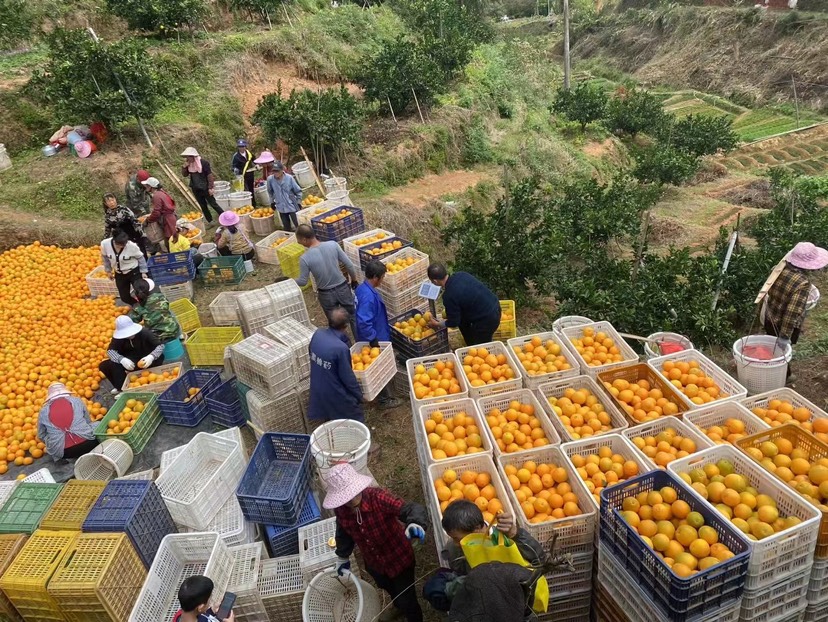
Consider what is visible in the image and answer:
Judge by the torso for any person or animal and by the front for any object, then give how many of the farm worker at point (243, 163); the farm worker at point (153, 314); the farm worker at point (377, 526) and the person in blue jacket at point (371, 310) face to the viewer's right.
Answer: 1

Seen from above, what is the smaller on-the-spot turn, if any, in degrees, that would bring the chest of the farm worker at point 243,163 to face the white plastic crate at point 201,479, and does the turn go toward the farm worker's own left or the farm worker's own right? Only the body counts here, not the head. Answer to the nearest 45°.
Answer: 0° — they already face it

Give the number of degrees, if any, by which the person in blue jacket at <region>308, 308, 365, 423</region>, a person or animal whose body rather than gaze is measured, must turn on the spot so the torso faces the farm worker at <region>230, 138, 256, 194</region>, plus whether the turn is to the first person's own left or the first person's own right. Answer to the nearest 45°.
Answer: approximately 45° to the first person's own left

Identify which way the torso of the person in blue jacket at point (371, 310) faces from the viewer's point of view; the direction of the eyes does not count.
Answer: to the viewer's right

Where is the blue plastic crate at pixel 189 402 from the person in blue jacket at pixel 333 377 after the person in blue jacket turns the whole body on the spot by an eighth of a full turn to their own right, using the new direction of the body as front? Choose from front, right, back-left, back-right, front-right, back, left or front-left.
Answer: back-left

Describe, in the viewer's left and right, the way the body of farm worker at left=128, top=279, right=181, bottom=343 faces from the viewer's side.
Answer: facing to the left of the viewer

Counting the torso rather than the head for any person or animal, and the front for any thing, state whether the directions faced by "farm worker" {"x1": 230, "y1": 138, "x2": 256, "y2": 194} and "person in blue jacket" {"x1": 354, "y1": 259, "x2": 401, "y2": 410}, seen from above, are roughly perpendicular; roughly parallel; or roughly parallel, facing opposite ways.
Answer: roughly perpendicular
